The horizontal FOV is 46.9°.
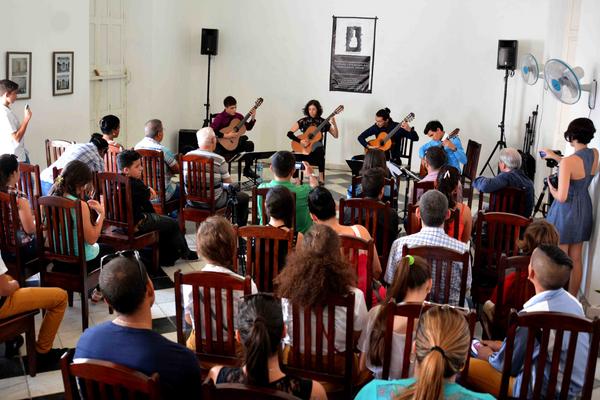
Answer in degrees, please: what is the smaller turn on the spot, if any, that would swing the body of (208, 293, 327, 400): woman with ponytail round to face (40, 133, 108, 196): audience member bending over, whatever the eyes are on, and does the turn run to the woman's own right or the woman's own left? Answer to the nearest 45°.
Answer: approximately 45° to the woman's own left

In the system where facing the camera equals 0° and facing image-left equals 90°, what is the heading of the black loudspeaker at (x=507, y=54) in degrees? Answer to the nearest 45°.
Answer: approximately 45°

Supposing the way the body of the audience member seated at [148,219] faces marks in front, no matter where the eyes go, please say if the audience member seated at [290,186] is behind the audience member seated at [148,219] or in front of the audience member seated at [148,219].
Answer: in front

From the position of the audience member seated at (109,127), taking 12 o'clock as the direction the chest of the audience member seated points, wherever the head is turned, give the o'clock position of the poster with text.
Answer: The poster with text is roughly at 12 o'clock from the audience member seated.

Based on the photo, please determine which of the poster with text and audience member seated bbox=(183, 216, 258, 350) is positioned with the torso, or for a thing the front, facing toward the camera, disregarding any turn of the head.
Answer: the poster with text

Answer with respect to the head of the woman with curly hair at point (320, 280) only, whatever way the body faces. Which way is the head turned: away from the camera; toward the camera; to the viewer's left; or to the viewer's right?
away from the camera

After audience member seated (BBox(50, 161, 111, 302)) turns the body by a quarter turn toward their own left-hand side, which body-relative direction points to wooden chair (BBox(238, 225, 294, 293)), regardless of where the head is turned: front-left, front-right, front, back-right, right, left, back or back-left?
back

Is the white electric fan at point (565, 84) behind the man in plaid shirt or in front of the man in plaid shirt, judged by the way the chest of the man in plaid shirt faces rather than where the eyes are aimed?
in front

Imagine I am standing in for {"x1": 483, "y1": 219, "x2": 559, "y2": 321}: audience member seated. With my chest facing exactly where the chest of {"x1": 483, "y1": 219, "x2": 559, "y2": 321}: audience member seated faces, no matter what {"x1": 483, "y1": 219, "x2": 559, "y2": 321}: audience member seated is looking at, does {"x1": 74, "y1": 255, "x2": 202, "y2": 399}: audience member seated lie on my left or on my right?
on my left

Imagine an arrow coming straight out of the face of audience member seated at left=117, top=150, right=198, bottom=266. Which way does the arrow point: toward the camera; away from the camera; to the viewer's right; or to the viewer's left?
to the viewer's right

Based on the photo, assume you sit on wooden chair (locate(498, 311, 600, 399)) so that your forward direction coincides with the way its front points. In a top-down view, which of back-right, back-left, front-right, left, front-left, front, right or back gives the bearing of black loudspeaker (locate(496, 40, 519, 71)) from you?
front

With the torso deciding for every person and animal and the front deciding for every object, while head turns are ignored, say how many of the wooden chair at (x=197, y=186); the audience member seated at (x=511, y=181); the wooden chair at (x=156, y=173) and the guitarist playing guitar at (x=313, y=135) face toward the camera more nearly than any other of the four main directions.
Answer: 1

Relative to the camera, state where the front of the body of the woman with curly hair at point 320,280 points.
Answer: away from the camera

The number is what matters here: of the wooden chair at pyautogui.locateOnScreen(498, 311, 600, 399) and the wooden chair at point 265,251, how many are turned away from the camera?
2

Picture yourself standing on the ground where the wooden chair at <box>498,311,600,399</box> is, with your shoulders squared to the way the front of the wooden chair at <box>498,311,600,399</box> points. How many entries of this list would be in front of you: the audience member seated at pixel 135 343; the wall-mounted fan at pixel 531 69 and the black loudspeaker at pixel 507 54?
2

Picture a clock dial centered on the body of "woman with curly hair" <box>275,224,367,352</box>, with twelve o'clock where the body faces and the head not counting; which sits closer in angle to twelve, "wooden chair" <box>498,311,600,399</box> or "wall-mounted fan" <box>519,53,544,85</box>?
the wall-mounted fan

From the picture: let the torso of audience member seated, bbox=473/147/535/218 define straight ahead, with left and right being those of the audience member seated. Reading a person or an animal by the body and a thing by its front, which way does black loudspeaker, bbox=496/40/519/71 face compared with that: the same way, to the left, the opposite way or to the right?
to the left
